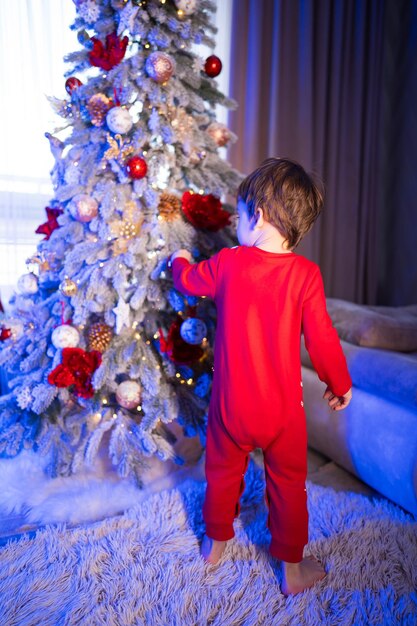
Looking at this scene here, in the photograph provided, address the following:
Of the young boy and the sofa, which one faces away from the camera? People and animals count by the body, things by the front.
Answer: the young boy

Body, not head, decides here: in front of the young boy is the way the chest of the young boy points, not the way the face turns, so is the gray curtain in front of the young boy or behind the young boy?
in front

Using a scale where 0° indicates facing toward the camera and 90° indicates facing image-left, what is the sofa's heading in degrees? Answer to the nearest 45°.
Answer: approximately 45°

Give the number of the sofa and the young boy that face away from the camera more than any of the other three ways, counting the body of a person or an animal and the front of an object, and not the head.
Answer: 1

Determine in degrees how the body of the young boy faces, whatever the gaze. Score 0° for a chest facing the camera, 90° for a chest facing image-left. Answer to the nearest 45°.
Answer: approximately 180°

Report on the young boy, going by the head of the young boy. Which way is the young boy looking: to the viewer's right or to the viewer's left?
to the viewer's left

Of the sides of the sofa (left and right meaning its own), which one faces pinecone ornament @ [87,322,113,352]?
front
